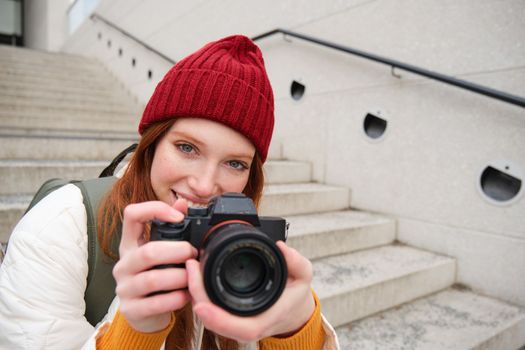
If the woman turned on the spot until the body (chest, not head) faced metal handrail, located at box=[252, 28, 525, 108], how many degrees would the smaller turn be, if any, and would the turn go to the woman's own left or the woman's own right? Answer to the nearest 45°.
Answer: approximately 135° to the woman's own left

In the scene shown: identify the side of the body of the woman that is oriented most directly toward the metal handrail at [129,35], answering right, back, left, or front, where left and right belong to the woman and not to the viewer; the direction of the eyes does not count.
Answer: back

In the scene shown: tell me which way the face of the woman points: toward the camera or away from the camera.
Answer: toward the camera

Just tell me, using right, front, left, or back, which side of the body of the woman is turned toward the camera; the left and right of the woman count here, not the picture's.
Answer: front
